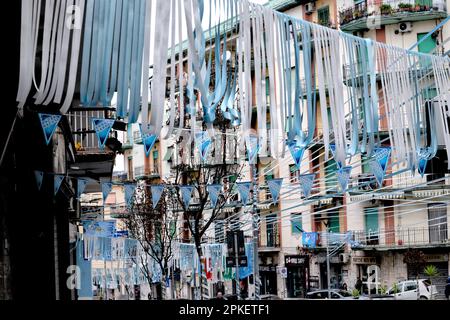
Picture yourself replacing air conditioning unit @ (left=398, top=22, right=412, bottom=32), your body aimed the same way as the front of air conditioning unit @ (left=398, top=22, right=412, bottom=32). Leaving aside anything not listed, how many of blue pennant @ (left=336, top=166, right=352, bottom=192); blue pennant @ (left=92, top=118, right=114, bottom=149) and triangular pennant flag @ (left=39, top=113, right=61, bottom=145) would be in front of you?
3

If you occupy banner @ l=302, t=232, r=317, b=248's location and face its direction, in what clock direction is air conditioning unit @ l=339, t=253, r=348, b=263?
The air conditioning unit is roughly at 10 o'clock from the banner.

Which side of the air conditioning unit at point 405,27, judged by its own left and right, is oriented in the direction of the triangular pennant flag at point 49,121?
front

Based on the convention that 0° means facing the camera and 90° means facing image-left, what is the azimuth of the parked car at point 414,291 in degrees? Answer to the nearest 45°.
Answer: approximately 90°
